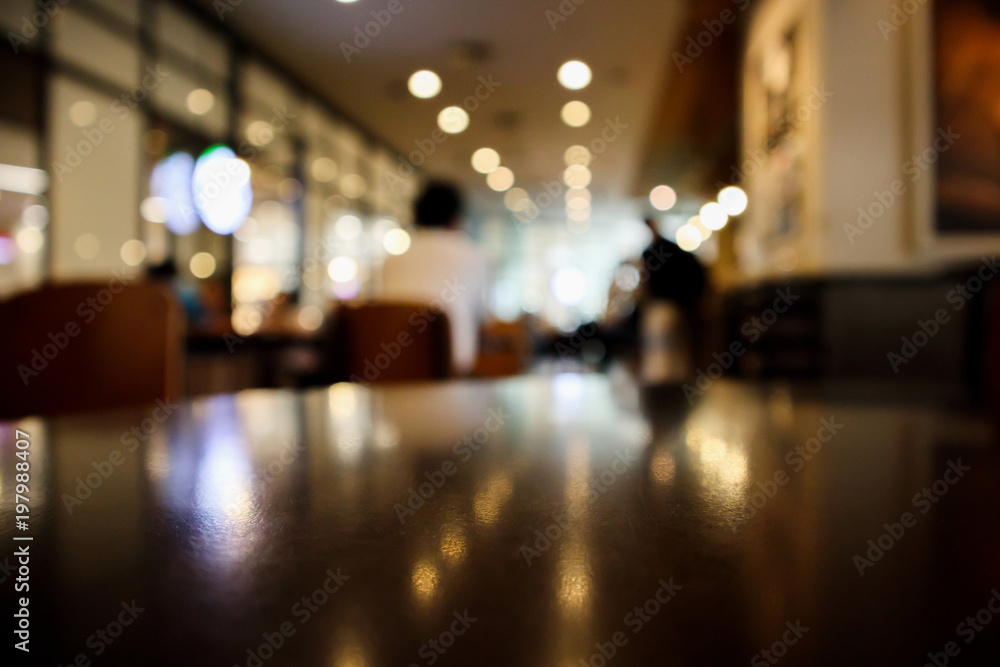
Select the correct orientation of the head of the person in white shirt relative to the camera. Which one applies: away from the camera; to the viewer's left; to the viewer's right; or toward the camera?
away from the camera

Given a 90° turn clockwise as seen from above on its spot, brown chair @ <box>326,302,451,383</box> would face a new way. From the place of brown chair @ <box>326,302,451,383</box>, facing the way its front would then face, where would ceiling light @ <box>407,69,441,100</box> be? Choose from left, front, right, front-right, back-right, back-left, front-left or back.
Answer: left

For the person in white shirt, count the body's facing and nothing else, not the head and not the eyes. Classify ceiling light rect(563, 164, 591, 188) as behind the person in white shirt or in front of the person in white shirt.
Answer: in front

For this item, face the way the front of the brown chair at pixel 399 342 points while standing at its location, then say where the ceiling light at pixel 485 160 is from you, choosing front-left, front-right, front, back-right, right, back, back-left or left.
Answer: front

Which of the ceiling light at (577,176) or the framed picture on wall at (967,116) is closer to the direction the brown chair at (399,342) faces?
the ceiling light

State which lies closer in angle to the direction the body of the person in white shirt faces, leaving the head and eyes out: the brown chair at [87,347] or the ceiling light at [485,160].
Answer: the ceiling light

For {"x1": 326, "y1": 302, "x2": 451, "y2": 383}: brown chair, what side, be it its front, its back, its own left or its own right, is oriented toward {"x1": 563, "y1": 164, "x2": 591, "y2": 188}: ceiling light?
front

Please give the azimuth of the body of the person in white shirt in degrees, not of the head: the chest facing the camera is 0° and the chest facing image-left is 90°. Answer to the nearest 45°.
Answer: approximately 180°

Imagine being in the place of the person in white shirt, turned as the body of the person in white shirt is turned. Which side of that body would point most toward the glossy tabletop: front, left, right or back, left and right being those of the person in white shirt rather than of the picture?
back

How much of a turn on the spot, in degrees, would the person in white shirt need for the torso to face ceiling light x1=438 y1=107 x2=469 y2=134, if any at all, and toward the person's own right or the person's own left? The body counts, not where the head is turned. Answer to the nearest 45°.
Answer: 0° — they already face it

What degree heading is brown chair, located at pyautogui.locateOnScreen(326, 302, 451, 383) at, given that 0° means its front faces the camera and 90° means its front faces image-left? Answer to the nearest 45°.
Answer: approximately 180°

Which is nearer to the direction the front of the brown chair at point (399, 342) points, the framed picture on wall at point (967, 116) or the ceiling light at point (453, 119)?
the ceiling light

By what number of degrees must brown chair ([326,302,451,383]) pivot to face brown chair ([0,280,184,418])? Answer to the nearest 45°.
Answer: approximately 135° to its left

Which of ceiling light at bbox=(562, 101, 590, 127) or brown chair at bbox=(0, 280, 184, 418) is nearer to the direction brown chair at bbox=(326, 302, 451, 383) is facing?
the ceiling light

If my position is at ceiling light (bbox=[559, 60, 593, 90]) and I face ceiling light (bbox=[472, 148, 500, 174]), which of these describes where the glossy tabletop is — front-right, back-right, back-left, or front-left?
back-left

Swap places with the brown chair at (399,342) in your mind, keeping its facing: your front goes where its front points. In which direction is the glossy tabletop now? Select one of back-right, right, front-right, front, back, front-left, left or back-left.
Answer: back

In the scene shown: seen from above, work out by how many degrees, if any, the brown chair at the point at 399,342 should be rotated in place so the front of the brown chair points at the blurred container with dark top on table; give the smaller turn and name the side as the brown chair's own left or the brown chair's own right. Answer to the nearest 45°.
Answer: approximately 45° to the brown chair's own right

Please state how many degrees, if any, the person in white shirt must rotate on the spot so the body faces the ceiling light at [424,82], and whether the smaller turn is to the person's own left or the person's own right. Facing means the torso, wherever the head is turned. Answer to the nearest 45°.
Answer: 0° — they already face it
